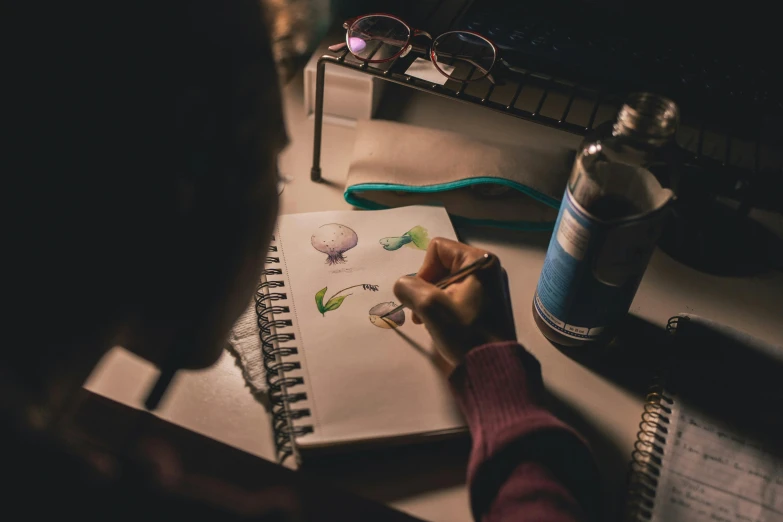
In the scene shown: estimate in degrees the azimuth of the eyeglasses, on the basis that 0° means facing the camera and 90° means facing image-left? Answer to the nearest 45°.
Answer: approximately 0°
